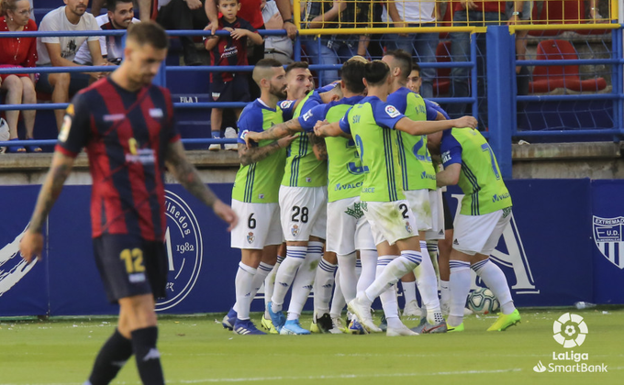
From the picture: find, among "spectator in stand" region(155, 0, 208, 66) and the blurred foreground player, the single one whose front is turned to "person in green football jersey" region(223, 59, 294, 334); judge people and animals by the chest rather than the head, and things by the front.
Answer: the spectator in stand

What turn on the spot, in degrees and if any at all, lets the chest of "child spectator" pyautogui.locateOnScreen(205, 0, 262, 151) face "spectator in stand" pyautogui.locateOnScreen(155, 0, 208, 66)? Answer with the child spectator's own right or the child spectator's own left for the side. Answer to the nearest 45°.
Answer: approximately 135° to the child spectator's own right

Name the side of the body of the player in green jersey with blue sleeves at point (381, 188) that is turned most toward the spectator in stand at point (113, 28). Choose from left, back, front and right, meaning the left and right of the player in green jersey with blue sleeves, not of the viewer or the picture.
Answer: left

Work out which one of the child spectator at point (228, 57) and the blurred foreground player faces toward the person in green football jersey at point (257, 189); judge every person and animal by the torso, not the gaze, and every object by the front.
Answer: the child spectator

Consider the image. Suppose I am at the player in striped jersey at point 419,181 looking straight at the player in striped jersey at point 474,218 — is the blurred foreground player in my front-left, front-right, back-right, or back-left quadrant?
back-right

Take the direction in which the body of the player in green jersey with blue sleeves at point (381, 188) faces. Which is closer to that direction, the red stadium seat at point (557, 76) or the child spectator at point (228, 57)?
the red stadium seat

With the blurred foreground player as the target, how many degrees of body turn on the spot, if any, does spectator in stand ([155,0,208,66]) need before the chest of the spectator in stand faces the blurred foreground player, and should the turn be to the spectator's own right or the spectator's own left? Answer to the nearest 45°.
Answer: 0° — they already face them

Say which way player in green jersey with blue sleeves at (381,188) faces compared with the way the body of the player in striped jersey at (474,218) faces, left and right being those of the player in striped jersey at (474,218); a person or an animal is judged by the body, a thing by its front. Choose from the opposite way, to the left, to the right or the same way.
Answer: to the right

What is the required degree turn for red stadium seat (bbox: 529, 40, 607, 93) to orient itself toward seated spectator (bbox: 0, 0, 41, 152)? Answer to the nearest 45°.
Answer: approximately 45° to its right

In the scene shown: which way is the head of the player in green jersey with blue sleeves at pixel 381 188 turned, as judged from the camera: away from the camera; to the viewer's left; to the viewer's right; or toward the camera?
away from the camera

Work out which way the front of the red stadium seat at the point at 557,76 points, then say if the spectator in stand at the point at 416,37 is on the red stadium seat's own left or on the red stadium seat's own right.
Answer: on the red stadium seat's own right

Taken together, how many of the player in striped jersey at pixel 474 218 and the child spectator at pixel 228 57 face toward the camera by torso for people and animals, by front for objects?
1
